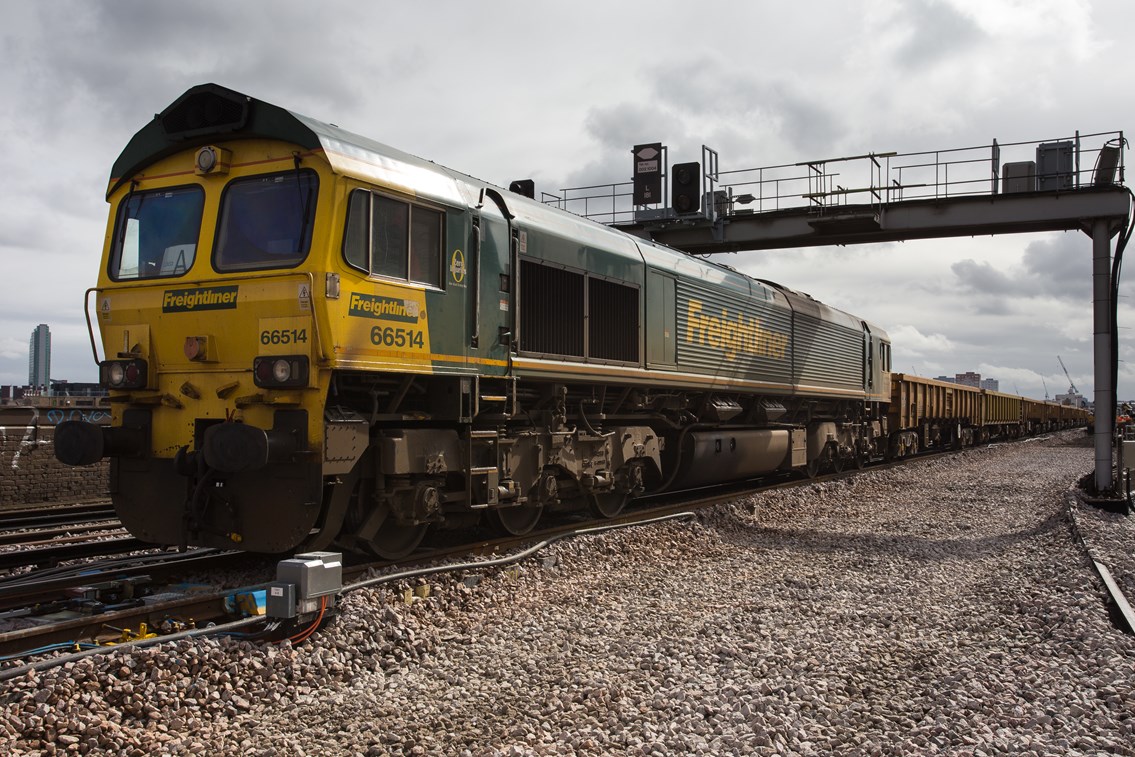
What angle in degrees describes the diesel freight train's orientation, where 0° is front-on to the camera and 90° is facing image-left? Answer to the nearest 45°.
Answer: approximately 45°

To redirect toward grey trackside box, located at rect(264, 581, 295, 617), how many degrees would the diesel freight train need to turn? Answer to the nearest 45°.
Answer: approximately 45° to its left

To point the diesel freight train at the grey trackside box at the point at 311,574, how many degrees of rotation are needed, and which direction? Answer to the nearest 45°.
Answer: approximately 45° to its left

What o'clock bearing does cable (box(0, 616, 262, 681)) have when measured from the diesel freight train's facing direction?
The cable is roughly at 11 o'clock from the diesel freight train.
